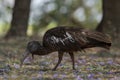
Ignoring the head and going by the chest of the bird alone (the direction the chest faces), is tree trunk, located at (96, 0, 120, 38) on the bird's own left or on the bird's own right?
on the bird's own right

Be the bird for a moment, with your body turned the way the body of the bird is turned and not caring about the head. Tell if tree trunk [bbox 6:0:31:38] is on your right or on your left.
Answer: on your right

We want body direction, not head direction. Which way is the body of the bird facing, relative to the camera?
to the viewer's left
